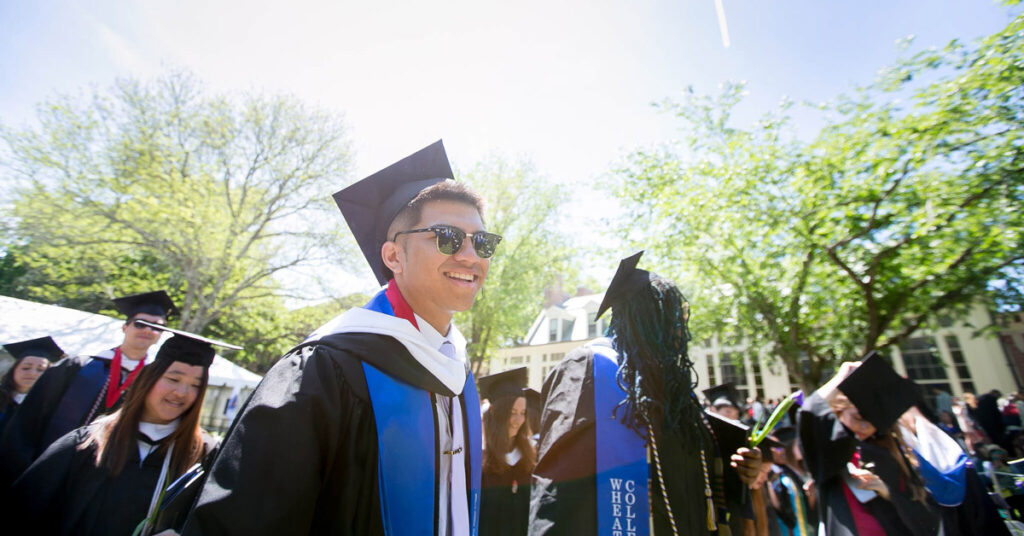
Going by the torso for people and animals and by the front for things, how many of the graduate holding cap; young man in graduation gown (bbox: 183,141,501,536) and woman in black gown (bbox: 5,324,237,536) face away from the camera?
0

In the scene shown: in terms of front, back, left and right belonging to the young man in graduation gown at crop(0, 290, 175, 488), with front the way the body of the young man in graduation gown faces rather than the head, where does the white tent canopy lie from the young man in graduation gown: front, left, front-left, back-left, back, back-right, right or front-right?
back-left

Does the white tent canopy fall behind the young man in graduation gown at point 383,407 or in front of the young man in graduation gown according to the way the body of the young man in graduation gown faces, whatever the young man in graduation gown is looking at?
behind

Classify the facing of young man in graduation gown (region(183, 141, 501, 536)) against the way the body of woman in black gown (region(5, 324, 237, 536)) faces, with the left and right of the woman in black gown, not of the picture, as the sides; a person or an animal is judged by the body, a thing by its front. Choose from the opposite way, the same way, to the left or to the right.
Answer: the same way

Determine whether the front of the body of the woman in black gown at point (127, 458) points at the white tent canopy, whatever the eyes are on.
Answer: no

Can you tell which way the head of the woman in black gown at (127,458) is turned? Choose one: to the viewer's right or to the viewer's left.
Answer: to the viewer's right

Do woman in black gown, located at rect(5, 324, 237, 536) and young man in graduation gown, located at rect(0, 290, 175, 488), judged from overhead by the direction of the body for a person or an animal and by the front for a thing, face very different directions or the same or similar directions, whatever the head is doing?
same or similar directions

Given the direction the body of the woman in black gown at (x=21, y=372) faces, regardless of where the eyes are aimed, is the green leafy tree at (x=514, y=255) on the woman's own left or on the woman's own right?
on the woman's own left

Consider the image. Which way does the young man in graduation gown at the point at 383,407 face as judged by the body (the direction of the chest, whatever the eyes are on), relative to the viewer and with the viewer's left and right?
facing the viewer and to the right of the viewer

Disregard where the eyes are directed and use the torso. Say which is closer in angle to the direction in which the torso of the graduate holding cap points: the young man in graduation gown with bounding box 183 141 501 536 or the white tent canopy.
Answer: the young man in graduation gown

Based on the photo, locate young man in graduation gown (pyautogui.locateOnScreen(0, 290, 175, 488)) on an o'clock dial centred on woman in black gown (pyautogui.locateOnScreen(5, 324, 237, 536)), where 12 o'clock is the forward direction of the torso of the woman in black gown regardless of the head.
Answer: The young man in graduation gown is roughly at 7 o'clock from the woman in black gown.

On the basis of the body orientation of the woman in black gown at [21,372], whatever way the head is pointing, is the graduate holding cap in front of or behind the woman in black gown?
in front
